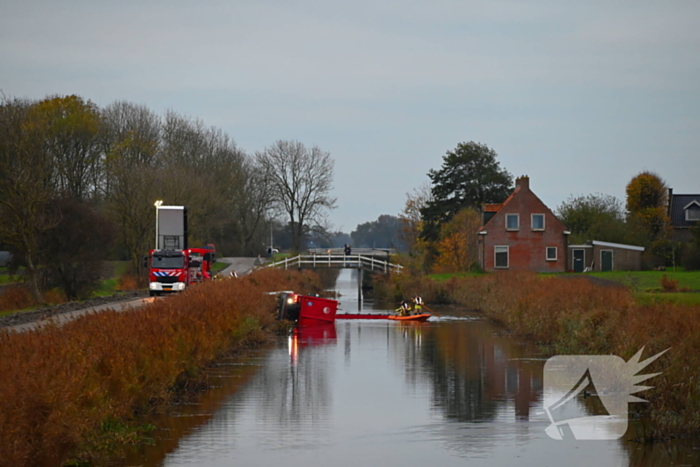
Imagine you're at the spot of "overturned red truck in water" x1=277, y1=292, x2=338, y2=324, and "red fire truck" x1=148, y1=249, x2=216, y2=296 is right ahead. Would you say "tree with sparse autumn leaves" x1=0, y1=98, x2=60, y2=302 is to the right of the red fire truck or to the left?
left

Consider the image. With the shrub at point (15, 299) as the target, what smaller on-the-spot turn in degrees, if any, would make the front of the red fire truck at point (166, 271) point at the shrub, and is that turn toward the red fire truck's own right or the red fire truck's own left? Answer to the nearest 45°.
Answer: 0° — it already faces it

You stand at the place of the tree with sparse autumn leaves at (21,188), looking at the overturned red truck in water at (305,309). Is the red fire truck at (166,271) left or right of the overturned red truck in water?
left

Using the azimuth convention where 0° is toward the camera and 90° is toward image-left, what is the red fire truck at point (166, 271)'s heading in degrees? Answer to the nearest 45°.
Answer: approximately 45°

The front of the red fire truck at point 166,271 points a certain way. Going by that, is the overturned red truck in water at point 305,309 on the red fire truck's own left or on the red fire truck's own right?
on the red fire truck's own left
